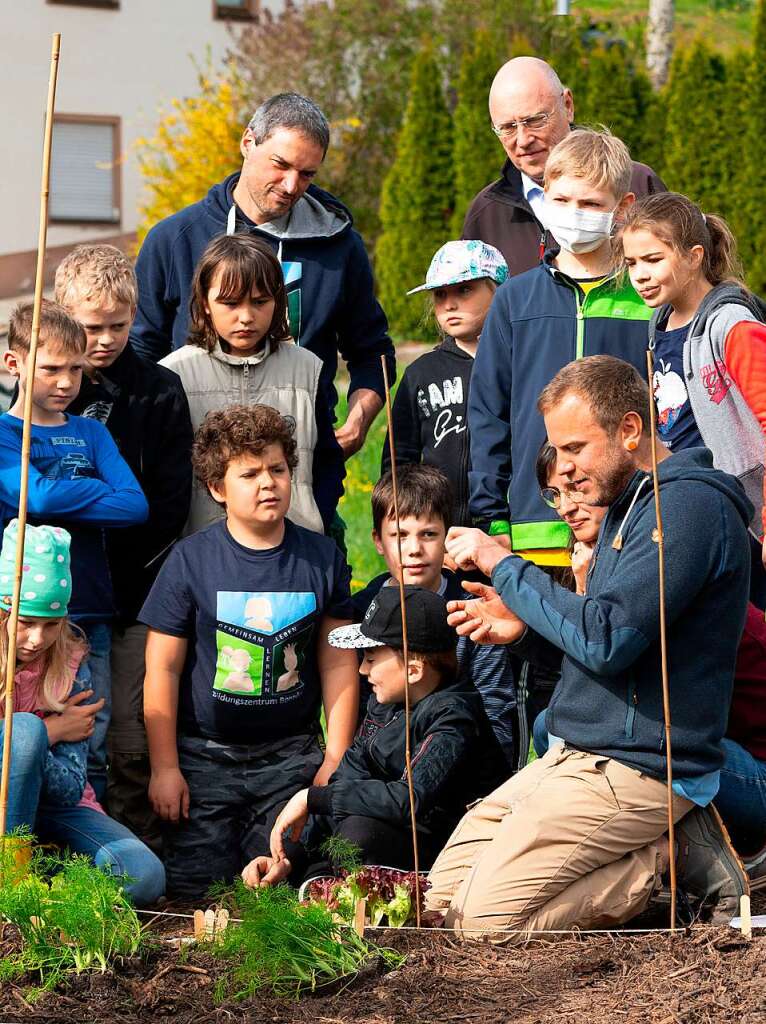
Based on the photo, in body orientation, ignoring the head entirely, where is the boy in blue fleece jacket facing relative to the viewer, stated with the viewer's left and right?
facing the viewer

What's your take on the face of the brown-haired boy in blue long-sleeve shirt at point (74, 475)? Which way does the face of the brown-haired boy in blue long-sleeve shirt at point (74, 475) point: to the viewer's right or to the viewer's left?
to the viewer's right

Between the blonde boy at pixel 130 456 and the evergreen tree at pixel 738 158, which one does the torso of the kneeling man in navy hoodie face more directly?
the blonde boy

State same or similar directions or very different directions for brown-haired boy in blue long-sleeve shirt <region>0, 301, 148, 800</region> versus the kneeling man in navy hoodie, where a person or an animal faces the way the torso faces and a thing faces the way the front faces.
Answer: very different directions

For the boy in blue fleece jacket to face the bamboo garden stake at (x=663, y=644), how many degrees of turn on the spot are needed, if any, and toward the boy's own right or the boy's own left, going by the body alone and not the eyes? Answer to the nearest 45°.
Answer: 0° — they already face it

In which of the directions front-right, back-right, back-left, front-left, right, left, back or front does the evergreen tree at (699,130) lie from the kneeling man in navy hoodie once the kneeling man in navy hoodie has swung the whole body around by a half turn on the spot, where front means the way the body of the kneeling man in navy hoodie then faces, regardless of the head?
left

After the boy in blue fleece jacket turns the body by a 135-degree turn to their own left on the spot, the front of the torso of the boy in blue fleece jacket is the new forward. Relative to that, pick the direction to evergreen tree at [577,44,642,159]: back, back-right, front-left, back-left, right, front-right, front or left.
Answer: front-left

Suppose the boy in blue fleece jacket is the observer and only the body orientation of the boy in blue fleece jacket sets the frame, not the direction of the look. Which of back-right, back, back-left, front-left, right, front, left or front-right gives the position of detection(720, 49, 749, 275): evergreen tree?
back

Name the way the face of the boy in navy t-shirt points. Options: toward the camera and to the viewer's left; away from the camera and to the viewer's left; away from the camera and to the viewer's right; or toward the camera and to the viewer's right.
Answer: toward the camera and to the viewer's right

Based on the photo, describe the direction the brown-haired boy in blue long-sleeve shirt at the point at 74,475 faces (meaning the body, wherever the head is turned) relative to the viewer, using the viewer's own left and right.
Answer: facing the viewer and to the right of the viewer

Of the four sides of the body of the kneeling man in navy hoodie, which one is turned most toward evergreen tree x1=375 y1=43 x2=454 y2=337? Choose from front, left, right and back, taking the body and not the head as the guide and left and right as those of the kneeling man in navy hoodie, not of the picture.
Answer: right

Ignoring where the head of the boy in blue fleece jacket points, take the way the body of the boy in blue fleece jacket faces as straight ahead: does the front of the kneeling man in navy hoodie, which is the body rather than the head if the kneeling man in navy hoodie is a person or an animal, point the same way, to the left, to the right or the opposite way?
to the right

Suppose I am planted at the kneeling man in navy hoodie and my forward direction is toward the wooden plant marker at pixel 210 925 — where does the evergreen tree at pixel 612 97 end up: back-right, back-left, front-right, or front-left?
back-right

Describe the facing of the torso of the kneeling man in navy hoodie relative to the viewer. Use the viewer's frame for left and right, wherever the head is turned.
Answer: facing to the left of the viewer

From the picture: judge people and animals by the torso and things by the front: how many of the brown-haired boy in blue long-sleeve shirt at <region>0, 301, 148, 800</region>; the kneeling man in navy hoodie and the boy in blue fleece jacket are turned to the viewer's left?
1

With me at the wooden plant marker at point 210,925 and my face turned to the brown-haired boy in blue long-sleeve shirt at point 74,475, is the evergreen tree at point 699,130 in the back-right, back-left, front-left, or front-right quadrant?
front-right

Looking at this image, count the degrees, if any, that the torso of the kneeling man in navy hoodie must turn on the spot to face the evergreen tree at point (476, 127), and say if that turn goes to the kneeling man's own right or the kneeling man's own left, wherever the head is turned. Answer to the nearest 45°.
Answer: approximately 90° to the kneeling man's own right
